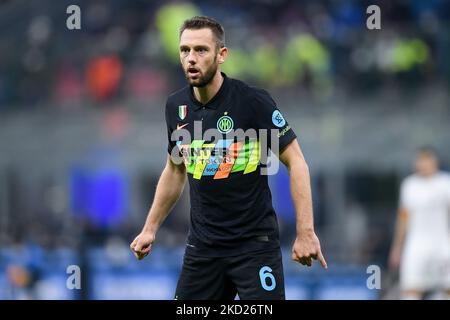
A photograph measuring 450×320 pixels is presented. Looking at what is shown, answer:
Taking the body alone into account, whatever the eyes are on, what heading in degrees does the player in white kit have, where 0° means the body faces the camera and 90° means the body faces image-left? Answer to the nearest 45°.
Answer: approximately 0°

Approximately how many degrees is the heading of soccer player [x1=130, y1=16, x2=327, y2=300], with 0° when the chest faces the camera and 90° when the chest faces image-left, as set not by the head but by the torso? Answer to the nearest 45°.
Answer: approximately 45°

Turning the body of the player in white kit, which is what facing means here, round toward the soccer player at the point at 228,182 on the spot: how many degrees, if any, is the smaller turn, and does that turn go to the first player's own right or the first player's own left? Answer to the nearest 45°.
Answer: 0° — they already face them

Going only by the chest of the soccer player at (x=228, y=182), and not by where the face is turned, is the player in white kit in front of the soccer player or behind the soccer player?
behind
